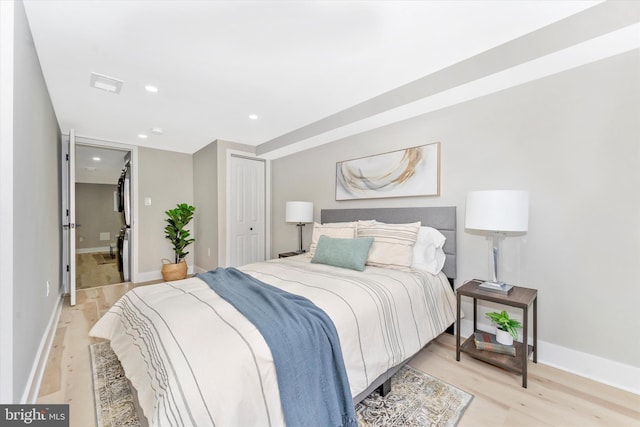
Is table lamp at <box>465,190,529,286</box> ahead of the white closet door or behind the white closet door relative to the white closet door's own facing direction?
ahead

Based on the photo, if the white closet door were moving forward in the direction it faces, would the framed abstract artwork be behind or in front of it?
in front

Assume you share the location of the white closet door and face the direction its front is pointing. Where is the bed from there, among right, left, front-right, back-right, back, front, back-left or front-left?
front-right

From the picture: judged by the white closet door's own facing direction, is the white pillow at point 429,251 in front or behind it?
in front

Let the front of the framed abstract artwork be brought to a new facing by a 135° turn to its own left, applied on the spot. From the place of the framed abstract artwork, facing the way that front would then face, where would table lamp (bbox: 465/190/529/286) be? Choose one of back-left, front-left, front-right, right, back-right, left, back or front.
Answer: front-right

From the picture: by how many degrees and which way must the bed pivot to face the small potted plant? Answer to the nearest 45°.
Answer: approximately 135° to its left

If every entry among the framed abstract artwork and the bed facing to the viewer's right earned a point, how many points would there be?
0

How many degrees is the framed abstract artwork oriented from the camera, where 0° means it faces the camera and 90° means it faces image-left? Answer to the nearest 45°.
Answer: approximately 45°

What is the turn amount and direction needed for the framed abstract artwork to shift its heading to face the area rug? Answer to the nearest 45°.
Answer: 0° — it already faces it

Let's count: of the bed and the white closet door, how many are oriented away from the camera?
0

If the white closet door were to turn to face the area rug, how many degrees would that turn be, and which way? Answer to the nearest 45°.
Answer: approximately 45° to its right
